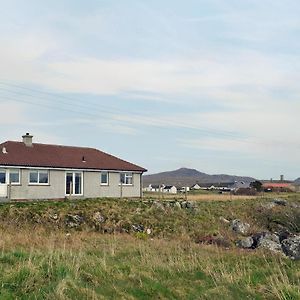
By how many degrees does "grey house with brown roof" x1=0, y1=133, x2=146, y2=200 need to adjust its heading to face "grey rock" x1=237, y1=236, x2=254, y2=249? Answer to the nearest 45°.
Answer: approximately 45° to its left

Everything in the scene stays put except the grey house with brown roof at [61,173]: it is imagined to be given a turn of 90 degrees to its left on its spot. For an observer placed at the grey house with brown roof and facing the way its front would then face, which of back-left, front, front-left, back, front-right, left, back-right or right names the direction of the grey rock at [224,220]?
front-right

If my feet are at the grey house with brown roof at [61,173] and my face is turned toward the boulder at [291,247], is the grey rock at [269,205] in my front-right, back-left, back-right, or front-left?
front-left

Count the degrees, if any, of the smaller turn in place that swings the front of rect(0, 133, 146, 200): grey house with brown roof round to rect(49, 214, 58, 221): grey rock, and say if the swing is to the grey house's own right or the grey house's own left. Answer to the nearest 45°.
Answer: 0° — it already faces it

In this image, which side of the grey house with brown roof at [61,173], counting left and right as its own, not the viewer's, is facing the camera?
front

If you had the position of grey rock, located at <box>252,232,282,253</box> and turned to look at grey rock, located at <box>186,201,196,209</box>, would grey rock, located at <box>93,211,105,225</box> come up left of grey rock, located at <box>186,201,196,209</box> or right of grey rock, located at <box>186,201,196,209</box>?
left

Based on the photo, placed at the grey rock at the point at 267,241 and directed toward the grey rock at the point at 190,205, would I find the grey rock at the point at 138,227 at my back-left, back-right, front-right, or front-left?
front-left

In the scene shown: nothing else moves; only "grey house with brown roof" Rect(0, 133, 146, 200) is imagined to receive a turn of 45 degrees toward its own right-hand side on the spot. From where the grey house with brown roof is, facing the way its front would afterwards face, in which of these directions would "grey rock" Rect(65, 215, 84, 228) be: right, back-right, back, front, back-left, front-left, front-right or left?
front-left

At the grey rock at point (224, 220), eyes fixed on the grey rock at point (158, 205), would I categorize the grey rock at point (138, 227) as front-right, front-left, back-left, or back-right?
front-left

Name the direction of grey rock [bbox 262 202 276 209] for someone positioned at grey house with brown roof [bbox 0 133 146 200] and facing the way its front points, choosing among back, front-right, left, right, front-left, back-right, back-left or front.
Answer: left

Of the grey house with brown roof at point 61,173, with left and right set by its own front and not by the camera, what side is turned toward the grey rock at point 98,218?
front

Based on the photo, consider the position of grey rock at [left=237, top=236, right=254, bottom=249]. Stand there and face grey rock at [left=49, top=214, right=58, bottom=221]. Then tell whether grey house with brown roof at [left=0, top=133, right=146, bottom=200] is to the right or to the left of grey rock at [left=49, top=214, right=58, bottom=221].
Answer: right

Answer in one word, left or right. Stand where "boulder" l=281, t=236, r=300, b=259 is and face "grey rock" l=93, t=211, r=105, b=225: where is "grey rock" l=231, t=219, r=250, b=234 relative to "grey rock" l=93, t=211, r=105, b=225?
right
